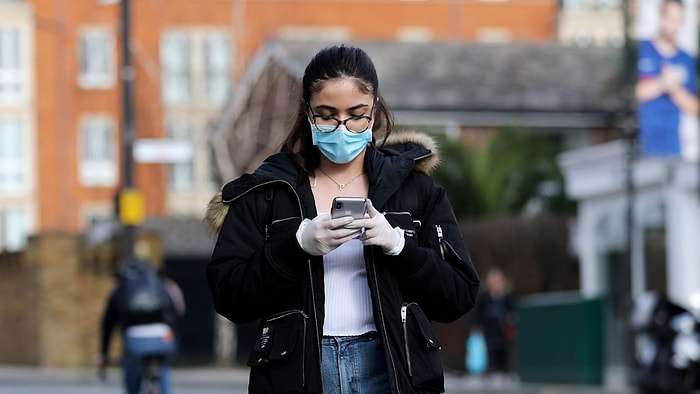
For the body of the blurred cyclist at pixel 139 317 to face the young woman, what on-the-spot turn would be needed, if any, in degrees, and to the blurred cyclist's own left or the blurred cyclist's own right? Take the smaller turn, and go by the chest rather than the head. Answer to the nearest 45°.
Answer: approximately 180°

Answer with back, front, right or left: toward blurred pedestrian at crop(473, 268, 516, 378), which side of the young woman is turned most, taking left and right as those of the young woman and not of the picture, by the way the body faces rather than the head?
back

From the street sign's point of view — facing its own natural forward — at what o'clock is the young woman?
The young woman is roughly at 12 o'clock from the street sign.

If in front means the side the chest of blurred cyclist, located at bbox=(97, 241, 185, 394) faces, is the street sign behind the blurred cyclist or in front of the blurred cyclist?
in front

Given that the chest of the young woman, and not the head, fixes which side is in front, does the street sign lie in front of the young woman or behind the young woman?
behind

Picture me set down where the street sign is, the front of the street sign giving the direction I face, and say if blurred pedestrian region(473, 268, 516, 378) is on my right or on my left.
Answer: on my left

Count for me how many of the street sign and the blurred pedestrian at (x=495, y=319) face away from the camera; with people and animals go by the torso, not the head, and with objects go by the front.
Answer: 0

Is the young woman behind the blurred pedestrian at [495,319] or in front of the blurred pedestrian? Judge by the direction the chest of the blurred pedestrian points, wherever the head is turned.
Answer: in front

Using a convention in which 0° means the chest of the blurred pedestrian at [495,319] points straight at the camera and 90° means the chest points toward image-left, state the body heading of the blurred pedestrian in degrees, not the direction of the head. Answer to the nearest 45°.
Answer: approximately 0°

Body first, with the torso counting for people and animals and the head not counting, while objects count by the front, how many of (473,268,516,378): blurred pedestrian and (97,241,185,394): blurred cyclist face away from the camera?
1

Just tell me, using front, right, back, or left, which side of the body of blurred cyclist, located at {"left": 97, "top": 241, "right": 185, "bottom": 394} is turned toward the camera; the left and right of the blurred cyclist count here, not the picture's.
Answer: back

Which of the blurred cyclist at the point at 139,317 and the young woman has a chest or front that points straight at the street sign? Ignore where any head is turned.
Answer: the blurred cyclist
